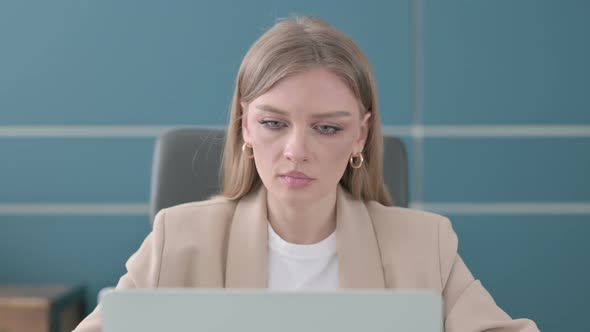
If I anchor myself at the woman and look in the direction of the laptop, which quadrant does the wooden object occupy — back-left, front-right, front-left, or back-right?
back-right

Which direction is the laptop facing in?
away from the camera

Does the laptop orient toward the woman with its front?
yes

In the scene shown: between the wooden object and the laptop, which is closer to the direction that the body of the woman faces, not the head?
the laptop

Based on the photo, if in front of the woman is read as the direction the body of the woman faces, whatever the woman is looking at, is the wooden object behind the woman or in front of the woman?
behind

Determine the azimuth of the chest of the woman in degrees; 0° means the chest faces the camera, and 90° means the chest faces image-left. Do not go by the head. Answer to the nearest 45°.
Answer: approximately 0°

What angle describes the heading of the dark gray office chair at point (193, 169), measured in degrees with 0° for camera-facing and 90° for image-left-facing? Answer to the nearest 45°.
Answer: approximately 0°

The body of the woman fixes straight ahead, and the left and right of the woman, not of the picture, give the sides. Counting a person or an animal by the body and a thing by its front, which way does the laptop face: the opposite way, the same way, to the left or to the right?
the opposite way

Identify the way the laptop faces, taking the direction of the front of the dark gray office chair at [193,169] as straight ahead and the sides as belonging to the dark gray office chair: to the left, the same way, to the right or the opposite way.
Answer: the opposite way
